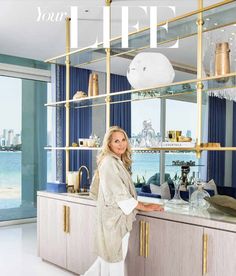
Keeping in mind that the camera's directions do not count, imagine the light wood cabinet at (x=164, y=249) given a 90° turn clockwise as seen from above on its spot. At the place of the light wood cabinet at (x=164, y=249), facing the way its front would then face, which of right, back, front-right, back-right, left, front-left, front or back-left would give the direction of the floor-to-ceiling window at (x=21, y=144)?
front

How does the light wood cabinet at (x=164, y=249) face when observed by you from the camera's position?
facing the viewer and to the left of the viewer

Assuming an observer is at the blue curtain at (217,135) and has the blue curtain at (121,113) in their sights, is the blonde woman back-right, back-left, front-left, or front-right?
front-left

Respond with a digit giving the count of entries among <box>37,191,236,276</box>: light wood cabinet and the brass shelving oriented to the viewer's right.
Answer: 0

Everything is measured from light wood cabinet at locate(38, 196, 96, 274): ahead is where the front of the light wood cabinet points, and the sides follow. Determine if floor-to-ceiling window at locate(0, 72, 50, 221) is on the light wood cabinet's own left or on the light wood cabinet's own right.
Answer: on the light wood cabinet's own right

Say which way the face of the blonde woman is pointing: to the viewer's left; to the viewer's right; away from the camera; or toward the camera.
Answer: toward the camera

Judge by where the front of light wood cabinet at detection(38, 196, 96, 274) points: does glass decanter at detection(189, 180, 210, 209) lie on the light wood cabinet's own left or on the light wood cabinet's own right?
on the light wood cabinet's own left

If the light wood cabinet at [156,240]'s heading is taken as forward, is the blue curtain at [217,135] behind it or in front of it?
behind
